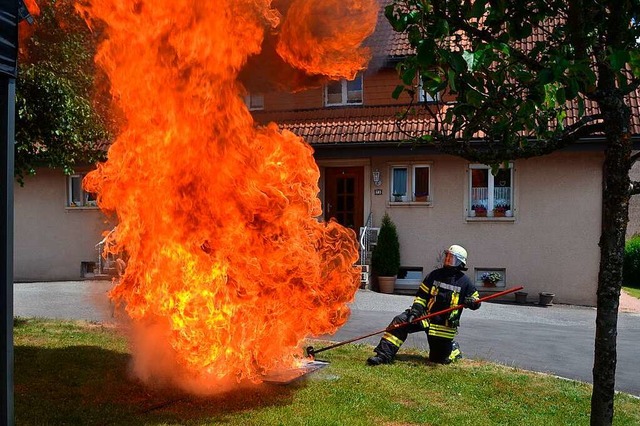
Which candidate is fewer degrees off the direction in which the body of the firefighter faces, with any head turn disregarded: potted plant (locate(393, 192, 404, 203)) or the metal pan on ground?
the metal pan on ground

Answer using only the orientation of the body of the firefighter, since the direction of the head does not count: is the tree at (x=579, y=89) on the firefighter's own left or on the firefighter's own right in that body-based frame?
on the firefighter's own left

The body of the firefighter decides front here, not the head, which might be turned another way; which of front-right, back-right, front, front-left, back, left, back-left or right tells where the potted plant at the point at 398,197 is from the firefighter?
back-right

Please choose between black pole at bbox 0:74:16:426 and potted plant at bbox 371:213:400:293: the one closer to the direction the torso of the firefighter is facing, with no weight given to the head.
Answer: the black pole

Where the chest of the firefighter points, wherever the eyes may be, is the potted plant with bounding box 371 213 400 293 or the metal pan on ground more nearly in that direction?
the metal pan on ground

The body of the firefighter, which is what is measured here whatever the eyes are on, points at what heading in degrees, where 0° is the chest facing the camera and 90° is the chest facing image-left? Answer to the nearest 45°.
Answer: approximately 45°

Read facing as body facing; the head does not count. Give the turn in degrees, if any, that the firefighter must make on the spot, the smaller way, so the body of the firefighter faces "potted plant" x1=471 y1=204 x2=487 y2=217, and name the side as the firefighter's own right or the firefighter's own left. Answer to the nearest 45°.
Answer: approximately 135° to the firefighter's own right

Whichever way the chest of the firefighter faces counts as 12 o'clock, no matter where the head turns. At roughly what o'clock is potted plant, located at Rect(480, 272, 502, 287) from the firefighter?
The potted plant is roughly at 5 o'clock from the firefighter.

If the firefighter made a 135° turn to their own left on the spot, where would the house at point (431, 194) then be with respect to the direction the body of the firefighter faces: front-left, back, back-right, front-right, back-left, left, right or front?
left
